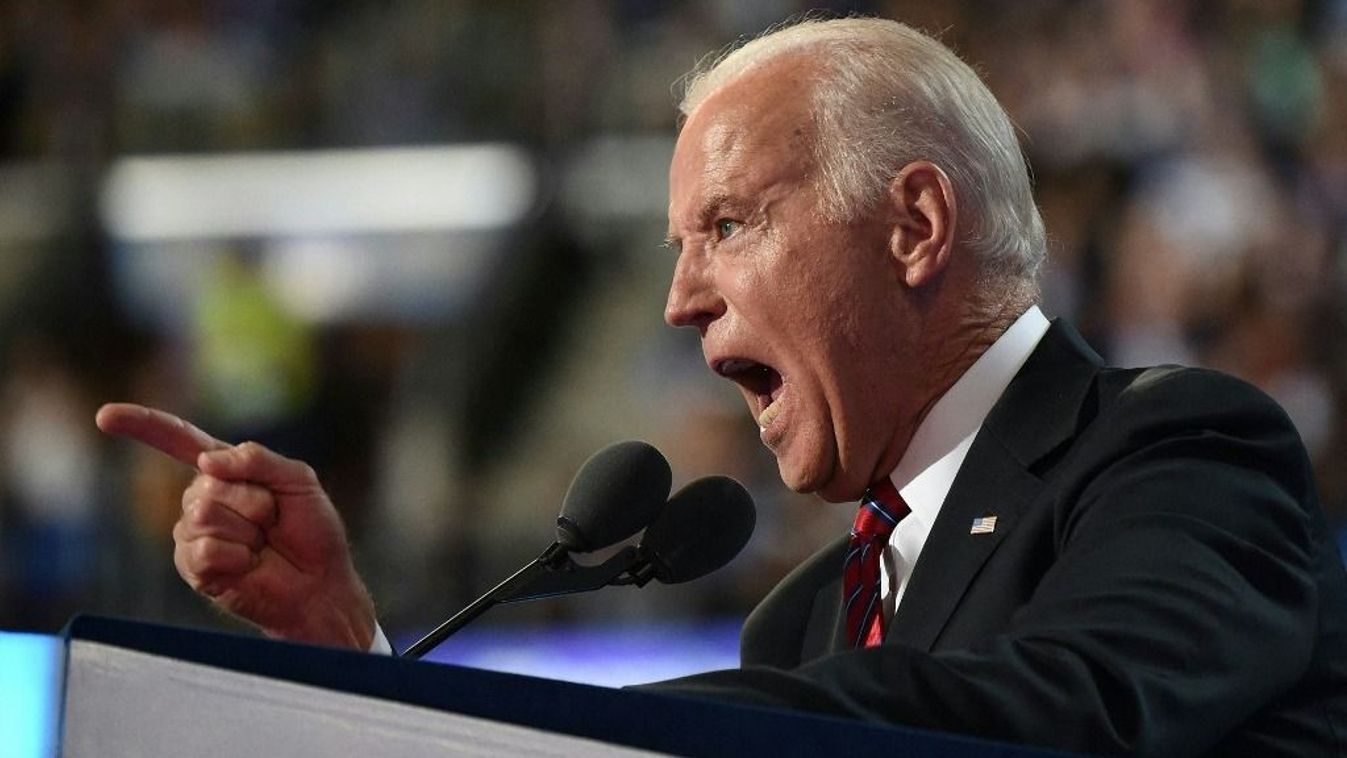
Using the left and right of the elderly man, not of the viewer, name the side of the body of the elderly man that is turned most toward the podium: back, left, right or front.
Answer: front

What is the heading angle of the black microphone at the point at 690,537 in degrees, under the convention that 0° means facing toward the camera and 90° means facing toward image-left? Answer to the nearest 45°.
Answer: approximately 270°

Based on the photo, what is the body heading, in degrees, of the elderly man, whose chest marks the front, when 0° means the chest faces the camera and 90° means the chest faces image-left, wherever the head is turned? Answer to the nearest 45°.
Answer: approximately 45°

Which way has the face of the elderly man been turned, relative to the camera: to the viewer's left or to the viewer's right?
to the viewer's left
